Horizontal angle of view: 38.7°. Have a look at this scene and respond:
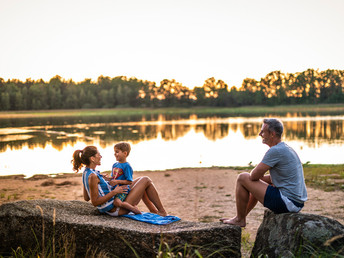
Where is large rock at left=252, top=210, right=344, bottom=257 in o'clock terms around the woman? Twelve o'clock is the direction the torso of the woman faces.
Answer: The large rock is roughly at 1 o'clock from the woman.

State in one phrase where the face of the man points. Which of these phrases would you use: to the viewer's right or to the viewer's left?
to the viewer's left

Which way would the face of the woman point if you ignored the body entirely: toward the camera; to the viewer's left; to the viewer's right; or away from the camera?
to the viewer's right

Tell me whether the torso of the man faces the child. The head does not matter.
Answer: yes

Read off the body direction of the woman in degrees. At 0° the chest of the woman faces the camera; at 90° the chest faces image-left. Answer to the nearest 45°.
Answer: approximately 270°

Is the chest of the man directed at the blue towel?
yes

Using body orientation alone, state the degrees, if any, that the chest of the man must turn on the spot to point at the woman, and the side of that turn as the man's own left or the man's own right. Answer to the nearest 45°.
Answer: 0° — they already face them

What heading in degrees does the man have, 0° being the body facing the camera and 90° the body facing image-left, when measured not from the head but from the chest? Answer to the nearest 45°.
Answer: approximately 90°

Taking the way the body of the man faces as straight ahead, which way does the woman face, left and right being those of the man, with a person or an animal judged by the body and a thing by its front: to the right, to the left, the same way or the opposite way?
the opposite way

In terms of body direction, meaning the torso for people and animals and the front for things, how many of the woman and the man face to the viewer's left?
1
